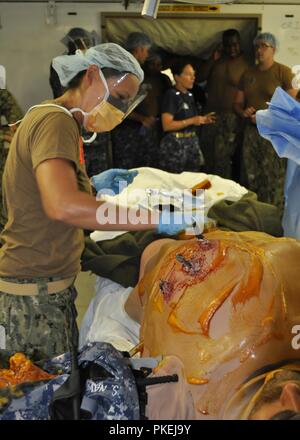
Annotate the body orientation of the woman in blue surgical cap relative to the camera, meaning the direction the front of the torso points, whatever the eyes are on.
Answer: to the viewer's right

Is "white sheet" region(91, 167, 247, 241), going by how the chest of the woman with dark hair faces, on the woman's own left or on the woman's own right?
on the woman's own right

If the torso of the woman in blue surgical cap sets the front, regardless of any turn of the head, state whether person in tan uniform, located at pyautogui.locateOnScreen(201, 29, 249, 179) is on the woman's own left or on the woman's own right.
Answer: on the woman's own left

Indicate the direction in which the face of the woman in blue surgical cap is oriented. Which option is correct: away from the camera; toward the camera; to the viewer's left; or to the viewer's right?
to the viewer's right

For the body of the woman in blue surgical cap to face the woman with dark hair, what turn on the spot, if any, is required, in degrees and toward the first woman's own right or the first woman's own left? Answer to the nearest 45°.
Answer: approximately 90° to the first woman's own left

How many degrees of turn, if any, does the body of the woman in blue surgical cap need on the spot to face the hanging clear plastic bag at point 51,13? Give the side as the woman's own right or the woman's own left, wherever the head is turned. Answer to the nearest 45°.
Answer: approximately 90° to the woman's own left

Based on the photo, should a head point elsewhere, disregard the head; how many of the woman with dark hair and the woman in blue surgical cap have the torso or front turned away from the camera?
0

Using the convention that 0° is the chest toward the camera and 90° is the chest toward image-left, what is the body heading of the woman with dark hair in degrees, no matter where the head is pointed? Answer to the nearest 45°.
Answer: approximately 315°
